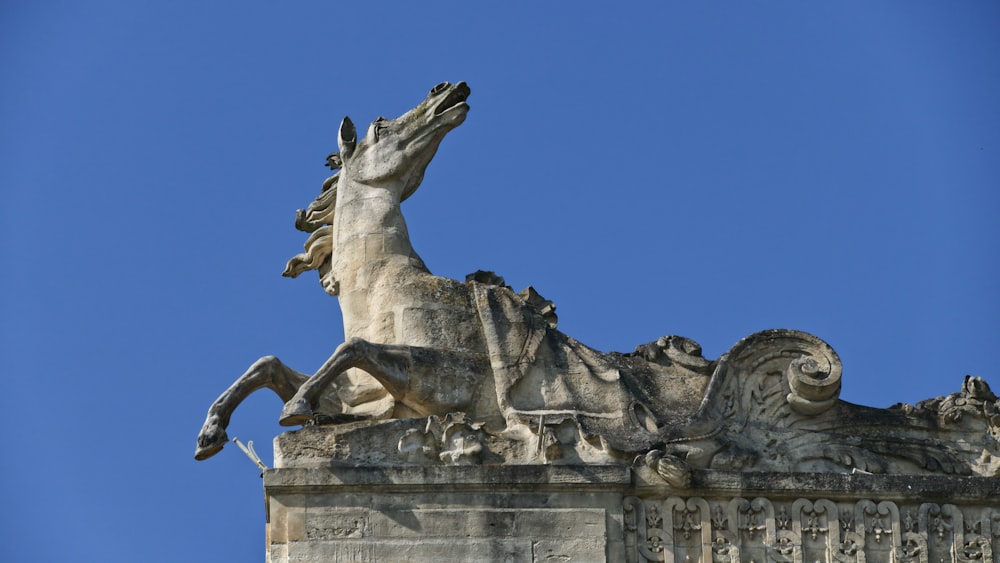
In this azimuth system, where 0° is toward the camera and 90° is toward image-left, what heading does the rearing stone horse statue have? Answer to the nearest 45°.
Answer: approximately 90°
